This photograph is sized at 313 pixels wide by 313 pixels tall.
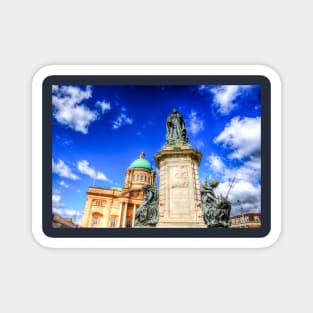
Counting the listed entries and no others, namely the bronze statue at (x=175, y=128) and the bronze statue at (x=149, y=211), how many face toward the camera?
1

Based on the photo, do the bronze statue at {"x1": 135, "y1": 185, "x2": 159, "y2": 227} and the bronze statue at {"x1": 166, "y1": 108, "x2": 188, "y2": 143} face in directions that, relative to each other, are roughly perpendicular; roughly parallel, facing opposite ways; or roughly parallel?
roughly perpendicular

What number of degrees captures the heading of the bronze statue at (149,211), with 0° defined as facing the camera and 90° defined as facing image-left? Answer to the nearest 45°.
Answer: approximately 90°
